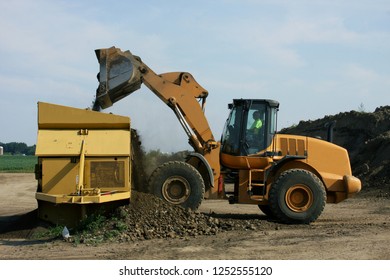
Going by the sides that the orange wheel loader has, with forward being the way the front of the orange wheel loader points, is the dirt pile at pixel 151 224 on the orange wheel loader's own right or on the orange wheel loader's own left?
on the orange wheel loader's own left

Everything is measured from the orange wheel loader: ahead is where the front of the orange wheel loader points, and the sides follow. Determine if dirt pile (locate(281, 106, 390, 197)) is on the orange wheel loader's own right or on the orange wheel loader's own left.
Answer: on the orange wheel loader's own right

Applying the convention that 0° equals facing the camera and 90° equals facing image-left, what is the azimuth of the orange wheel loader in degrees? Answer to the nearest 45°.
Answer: approximately 90°
